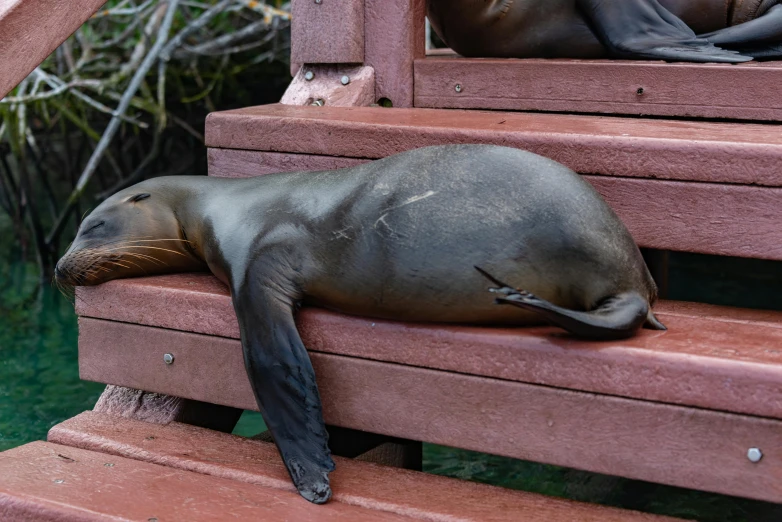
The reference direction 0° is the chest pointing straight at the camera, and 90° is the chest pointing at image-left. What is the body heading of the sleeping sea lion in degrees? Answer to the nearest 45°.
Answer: approximately 90°

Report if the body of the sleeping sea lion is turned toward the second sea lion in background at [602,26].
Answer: no
